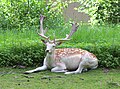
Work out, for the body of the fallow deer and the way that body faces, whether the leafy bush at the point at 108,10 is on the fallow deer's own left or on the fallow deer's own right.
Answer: on the fallow deer's own right

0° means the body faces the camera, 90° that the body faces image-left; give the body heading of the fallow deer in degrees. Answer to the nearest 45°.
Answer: approximately 90°
